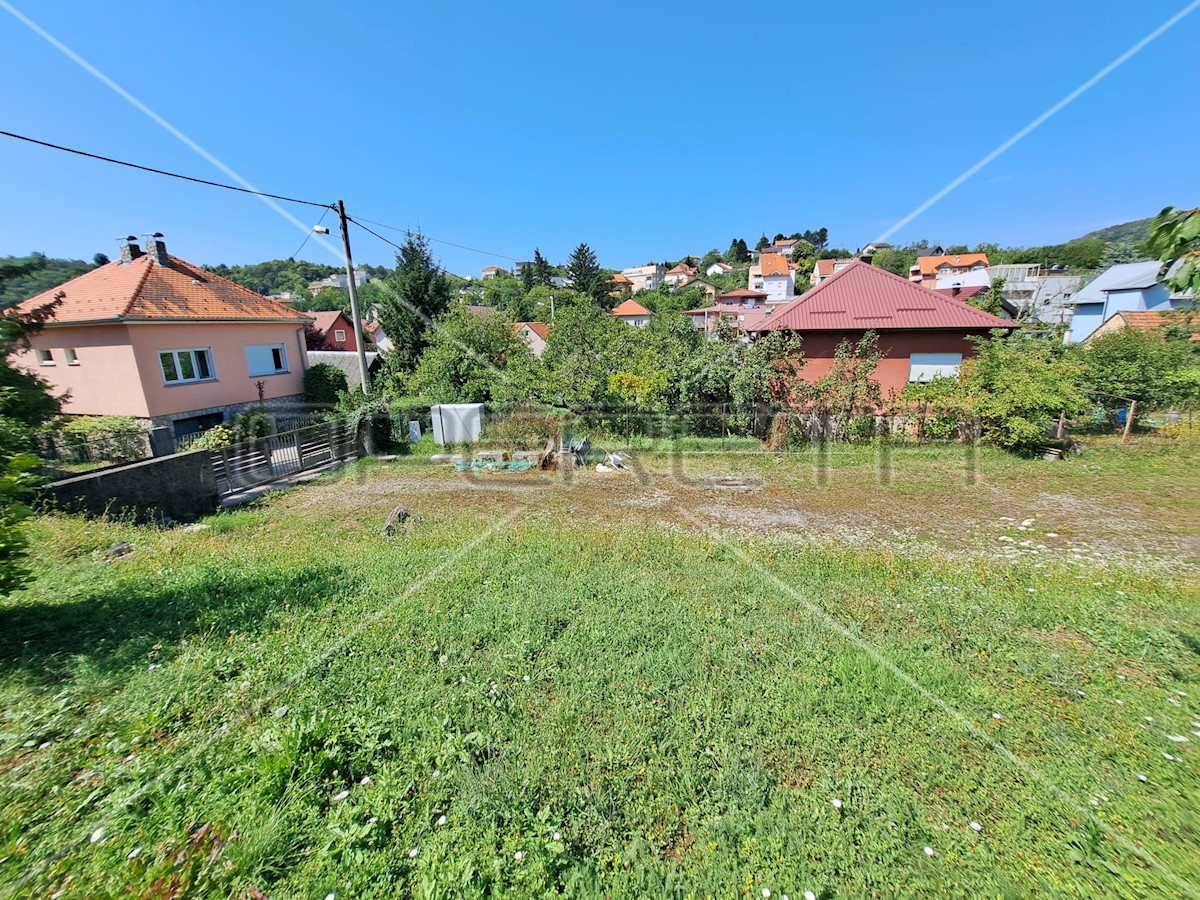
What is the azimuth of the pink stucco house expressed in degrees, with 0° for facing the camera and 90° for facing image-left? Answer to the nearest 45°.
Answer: approximately 315°

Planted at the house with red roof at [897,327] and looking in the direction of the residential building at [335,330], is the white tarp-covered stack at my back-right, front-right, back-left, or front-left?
front-left

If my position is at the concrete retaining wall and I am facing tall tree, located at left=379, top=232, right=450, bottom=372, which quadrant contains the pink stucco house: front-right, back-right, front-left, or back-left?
front-left

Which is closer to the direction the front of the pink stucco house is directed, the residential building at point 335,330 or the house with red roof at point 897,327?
the house with red roof

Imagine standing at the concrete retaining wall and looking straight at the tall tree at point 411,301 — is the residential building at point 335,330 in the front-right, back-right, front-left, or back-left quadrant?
front-left

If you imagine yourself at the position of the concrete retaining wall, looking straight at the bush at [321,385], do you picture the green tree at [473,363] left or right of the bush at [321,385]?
right

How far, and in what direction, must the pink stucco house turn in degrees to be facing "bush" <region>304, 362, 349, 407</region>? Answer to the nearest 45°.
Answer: approximately 45° to its left

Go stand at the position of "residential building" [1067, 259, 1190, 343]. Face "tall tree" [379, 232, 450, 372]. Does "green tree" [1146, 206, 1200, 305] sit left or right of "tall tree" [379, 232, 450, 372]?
left

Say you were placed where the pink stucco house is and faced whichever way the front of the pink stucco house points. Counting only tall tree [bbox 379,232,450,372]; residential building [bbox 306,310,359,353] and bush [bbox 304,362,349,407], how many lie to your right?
0
